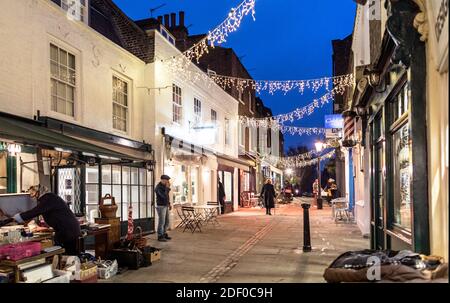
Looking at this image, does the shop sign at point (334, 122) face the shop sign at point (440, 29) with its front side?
yes

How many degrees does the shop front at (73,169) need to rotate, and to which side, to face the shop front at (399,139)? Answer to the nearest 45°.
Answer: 0° — it already faces it

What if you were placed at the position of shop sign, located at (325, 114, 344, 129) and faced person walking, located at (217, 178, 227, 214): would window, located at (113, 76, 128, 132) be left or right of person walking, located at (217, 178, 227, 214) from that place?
left

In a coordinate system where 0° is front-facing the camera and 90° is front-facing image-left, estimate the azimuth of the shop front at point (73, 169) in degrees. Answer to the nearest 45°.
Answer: approximately 315°

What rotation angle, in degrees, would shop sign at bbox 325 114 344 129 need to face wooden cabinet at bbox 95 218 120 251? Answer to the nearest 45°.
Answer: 0° — it already faces it

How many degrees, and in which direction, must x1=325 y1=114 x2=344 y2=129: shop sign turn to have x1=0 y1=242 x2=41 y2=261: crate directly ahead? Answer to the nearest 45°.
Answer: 0° — it already faces it
